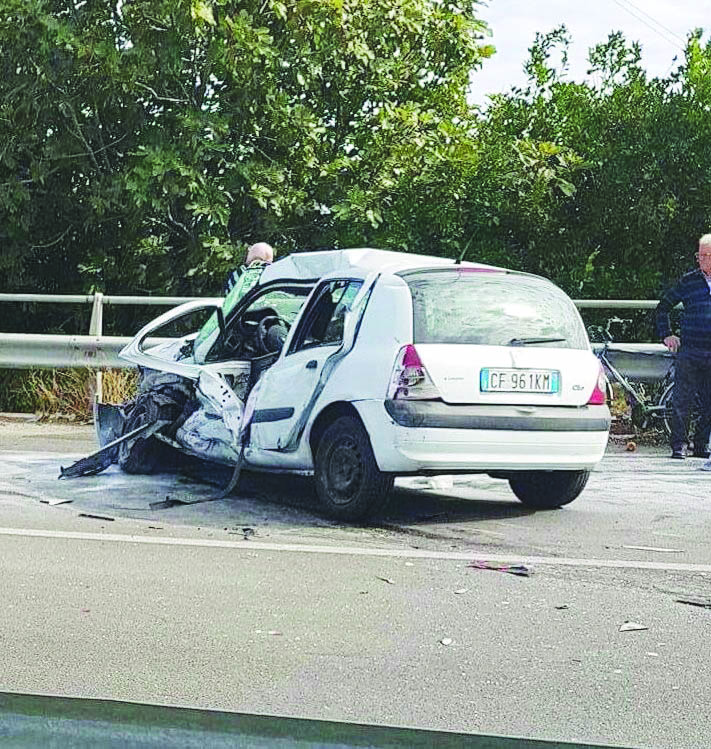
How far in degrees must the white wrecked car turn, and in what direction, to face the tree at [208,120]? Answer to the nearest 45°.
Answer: approximately 45° to its right

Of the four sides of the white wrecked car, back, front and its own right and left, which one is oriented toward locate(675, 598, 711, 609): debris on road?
back

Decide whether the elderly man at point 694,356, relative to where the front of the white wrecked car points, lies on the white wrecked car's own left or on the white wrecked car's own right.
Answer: on the white wrecked car's own right

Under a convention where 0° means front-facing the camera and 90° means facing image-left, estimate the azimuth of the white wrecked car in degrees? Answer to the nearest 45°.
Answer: approximately 135°

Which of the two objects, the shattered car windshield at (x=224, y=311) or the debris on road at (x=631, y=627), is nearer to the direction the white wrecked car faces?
the shattered car windshield

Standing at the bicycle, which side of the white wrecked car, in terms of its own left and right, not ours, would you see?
right

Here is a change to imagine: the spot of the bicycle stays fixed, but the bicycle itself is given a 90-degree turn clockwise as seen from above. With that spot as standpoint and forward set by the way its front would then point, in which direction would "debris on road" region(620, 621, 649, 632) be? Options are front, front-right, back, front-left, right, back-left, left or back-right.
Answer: back

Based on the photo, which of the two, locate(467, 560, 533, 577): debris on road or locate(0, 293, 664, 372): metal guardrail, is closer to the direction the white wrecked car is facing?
the metal guardrail

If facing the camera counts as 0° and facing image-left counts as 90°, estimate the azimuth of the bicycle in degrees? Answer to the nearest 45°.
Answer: approximately 90°

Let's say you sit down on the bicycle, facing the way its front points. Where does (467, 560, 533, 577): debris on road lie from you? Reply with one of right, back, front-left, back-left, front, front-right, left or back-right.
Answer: left

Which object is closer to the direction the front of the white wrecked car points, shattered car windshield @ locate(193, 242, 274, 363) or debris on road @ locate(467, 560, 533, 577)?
the shattered car windshield

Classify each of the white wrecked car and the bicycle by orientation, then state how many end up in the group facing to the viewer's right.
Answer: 0
